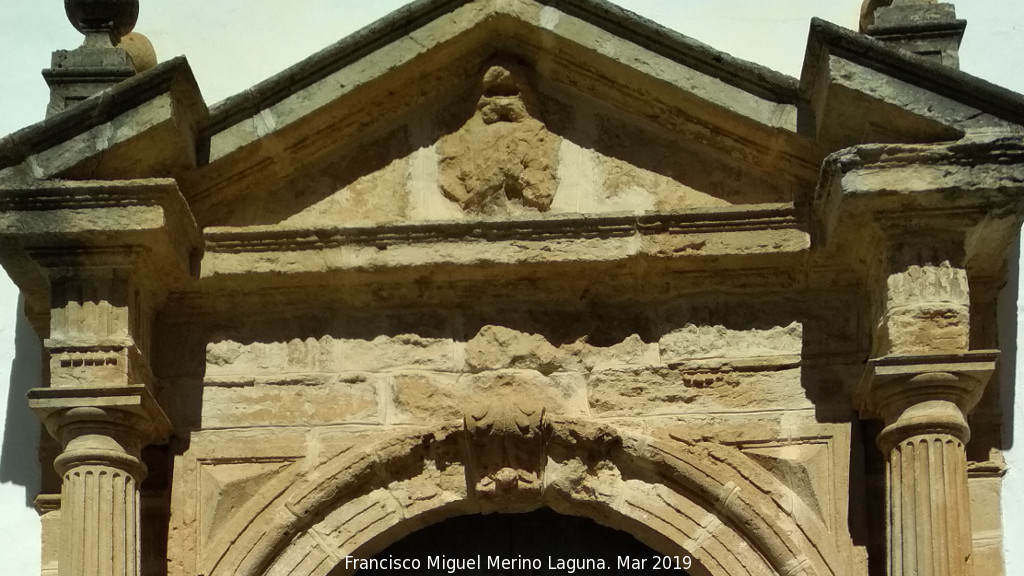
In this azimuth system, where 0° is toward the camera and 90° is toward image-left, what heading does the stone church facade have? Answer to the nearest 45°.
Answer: approximately 0°
